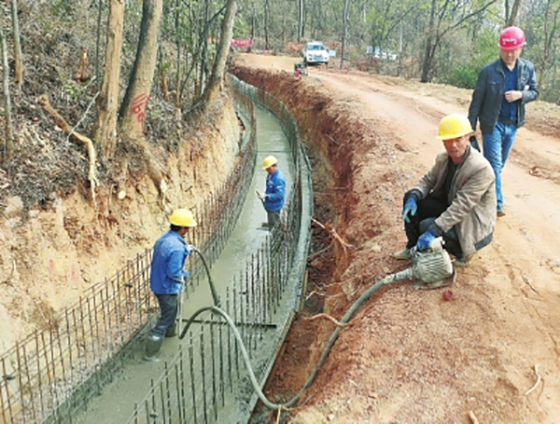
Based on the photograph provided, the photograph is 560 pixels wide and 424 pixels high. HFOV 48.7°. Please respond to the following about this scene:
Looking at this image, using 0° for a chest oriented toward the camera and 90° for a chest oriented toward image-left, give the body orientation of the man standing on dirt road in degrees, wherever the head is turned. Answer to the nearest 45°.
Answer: approximately 0°

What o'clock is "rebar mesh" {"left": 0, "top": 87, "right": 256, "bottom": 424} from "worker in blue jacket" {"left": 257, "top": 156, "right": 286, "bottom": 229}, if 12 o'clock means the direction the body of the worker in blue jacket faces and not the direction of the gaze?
The rebar mesh is roughly at 10 o'clock from the worker in blue jacket.

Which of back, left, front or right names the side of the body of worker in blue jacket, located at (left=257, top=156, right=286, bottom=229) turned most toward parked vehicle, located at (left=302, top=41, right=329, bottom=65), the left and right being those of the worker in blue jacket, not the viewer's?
right

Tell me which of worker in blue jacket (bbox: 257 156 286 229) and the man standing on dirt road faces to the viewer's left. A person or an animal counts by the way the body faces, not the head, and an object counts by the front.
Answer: the worker in blue jacket

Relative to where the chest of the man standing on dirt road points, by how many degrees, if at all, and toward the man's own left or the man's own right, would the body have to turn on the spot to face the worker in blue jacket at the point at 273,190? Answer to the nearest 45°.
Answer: approximately 135° to the man's own right

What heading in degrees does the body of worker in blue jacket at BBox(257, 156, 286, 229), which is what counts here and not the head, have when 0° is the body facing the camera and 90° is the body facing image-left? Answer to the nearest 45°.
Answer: approximately 90°

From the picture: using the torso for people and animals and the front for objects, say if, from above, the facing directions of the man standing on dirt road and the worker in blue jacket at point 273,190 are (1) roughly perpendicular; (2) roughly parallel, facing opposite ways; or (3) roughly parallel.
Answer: roughly perpendicular

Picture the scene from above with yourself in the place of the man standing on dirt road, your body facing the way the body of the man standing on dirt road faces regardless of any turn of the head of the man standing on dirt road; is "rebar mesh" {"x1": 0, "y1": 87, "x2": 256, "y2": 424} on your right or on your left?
on your right

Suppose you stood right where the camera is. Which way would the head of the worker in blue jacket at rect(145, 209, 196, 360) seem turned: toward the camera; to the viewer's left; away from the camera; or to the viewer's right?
to the viewer's right
